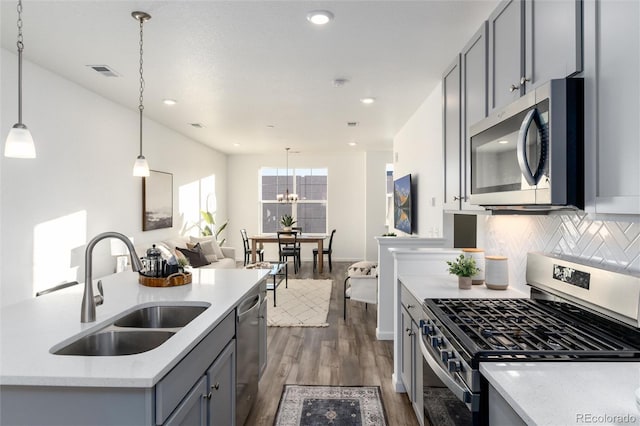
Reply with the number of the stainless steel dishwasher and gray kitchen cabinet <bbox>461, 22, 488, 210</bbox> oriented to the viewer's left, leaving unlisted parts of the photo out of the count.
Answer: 1

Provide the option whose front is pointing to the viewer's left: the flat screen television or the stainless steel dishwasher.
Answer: the flat screen television

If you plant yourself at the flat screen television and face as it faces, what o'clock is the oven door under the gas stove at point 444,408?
The oven door under the gas stove is roughly at 9 o'clock from the flat screen television.

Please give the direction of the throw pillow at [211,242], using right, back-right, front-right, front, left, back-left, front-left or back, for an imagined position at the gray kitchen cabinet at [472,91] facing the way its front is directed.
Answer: front-right

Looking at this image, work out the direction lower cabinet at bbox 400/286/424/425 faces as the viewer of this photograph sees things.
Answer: facing to the left of the viewer

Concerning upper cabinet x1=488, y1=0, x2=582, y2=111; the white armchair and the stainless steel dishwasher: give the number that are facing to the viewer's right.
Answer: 1

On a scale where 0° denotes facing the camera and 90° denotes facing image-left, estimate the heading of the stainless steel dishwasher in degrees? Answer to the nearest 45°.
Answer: approximately 270°

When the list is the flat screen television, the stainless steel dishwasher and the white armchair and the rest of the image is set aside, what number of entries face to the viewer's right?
1

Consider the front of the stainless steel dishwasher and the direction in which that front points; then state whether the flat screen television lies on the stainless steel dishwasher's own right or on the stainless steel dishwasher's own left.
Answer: on the stainless steel dishwasher's own left

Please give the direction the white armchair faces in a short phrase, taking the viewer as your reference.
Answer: facing the viewer and to the left of the viewer

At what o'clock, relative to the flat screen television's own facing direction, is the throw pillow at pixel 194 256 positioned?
The throw pillow is roughly at 12 o'clock from the flat screen television.

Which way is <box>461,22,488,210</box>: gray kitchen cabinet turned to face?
to the viewer's left
